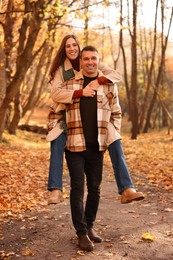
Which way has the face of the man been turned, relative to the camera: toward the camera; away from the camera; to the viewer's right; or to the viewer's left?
toward the camera

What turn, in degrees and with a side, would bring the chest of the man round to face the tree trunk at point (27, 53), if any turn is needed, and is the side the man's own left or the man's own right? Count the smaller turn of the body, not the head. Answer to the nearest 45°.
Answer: approximately 180°

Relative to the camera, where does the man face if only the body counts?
toward the camera

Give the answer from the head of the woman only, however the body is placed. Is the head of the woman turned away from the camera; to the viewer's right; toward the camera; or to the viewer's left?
toward the camera
